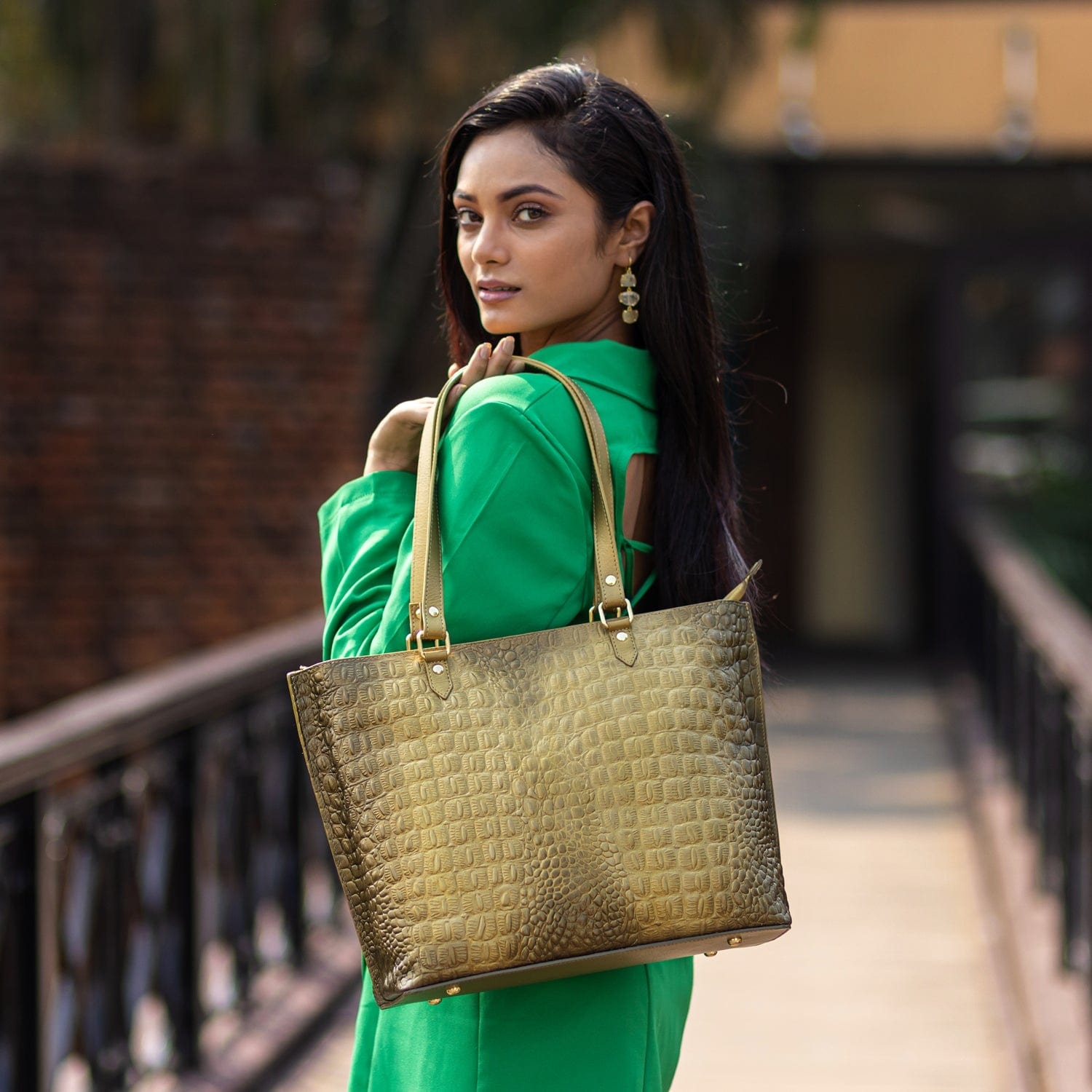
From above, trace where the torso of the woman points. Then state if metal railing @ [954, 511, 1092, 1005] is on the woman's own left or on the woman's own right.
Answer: on the woman's own right
